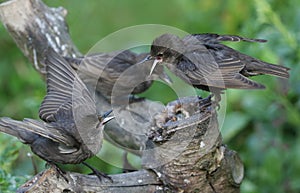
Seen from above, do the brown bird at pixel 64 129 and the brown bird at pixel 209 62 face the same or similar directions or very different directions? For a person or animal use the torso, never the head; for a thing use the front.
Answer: very different directions

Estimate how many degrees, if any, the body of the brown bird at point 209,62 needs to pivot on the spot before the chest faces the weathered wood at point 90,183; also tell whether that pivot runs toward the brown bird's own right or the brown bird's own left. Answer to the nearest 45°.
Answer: approximately 45° to the brown bird's own left

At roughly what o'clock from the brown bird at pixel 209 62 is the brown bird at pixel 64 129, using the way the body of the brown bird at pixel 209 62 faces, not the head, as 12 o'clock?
the brown bird at pixel 64 129 is roughly at 11 o'clock from the brown bird at pixel 209 62.

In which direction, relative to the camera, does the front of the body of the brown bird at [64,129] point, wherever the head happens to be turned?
to the viewer's right

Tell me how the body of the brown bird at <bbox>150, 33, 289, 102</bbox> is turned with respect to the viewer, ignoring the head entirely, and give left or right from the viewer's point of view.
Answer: facing to the left of the viewer

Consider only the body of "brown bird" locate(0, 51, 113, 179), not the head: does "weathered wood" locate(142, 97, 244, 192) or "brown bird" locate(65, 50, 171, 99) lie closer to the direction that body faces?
the weathered wood

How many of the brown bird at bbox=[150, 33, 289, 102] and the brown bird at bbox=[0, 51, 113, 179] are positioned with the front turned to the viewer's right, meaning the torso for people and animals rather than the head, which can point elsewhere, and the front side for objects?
1

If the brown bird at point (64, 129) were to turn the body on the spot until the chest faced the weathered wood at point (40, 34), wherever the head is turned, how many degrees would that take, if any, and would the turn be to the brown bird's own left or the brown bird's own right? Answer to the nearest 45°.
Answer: approximately 90° to the brown bird's own left
